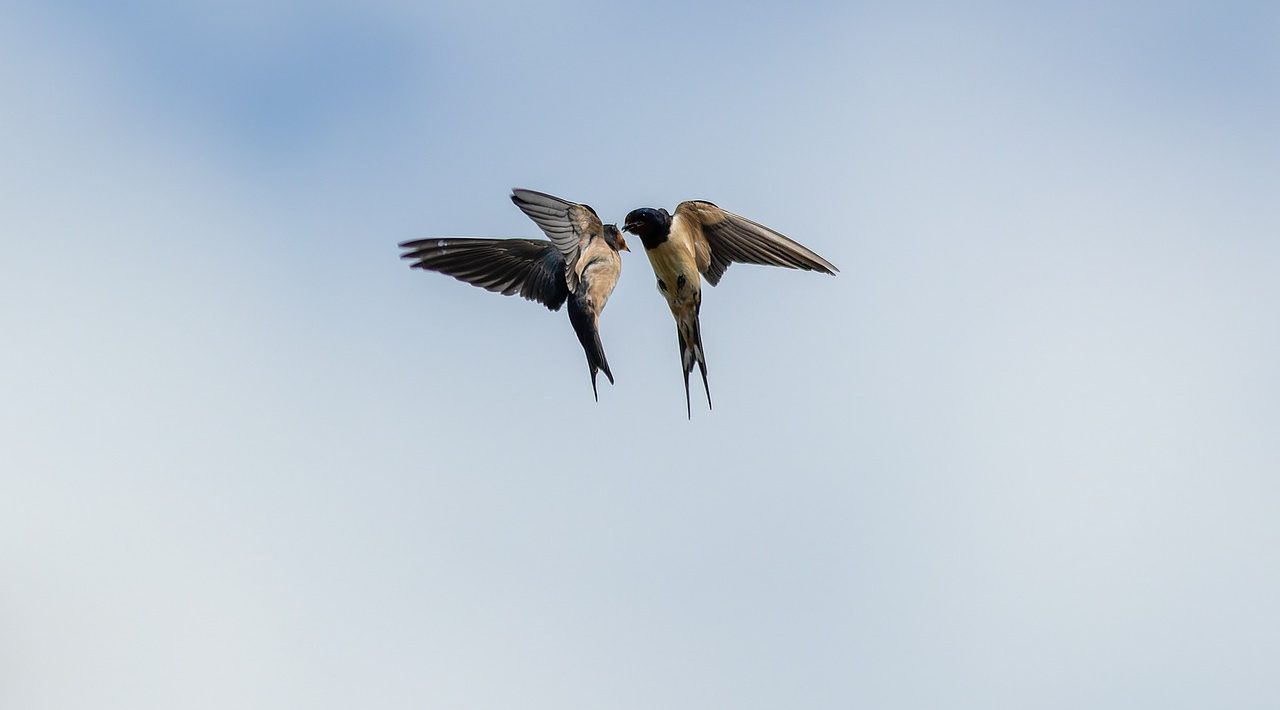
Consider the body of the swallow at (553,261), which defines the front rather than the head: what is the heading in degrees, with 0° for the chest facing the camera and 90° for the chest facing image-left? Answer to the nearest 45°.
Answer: approximately 270°
